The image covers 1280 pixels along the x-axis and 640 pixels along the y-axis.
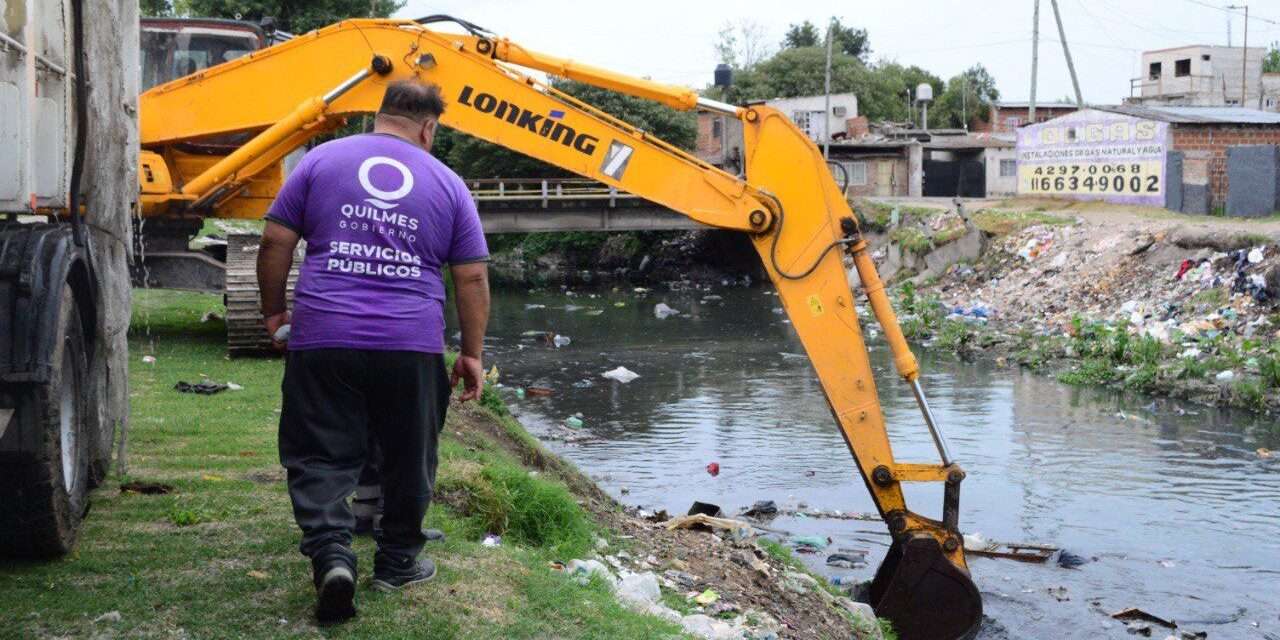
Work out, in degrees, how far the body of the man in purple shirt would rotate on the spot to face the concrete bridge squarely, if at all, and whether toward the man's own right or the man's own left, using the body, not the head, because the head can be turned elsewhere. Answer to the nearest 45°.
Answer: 0° — they already face it

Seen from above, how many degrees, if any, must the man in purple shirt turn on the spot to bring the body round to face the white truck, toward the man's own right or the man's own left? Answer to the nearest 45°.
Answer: approximately 45° to the man's own left

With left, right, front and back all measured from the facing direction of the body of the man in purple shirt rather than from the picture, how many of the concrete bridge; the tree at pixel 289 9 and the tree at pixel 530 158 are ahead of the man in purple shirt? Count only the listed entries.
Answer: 3

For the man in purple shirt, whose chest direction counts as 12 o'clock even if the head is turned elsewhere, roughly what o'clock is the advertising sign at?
The advertising sign is roughly at 1 o'clock from the man in purple shirt.

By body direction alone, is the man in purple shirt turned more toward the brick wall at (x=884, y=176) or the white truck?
the brick wall

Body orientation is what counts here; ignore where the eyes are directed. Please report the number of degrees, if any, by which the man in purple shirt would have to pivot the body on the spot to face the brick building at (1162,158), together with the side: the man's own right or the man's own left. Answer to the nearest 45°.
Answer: approximately 45° to the man's own right

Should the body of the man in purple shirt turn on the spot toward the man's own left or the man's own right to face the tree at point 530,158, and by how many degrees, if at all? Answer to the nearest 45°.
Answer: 0° — they already face it

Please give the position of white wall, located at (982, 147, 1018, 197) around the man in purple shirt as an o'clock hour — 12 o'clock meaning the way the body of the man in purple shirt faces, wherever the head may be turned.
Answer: The white wall is roughly at 1 o'clock from the man in purple shirt.

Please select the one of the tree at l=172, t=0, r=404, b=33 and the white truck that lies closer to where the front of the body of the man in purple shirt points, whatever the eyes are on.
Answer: the tree

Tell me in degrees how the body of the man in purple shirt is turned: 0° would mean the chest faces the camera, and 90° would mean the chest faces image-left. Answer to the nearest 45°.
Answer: approximately 180°

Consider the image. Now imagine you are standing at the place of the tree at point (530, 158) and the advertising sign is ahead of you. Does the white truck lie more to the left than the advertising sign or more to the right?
right

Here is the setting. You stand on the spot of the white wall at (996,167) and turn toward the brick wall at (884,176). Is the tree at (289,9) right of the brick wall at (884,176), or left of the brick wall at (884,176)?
left
